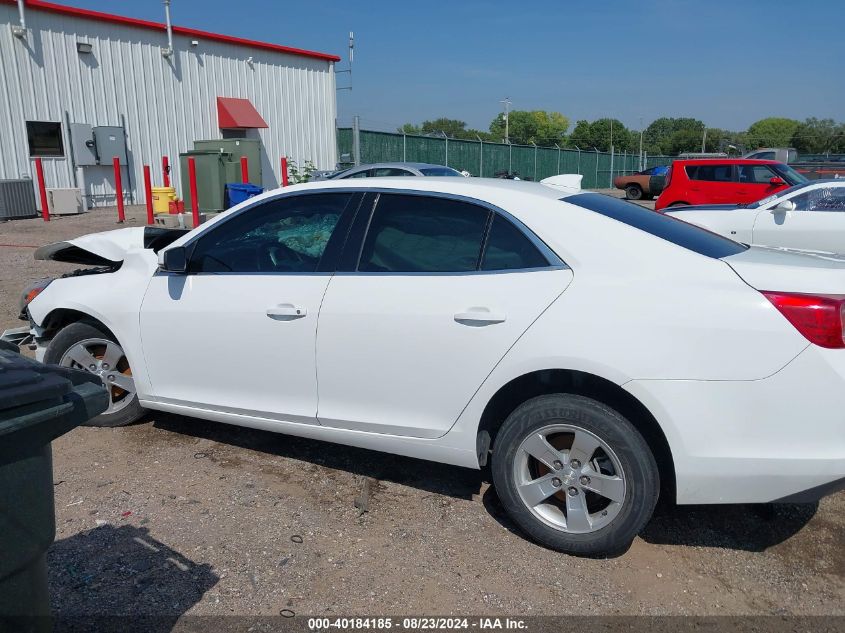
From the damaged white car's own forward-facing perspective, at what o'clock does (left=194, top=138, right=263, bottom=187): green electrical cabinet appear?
The green electrical cabinet is roughly at 1 o'clock from the damaged white car.

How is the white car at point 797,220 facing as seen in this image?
to the viewer's left

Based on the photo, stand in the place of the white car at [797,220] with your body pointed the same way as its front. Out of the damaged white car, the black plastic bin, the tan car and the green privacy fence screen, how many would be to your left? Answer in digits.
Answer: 2

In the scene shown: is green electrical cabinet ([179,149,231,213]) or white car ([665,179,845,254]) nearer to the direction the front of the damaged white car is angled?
the green electrical cabinet

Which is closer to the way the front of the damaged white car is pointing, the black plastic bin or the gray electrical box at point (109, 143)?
the gray electrical box

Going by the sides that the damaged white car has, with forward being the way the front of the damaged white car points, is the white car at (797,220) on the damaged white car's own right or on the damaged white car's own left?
on the damaged white car's own right

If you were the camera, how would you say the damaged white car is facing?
facing away from the viewer and to the left of the viewer

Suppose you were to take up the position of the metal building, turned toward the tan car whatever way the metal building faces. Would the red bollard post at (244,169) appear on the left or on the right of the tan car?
right

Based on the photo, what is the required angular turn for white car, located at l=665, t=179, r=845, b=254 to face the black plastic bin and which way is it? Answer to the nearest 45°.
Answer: approximately 90° to its left

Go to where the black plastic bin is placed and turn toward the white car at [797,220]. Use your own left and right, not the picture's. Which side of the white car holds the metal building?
left
